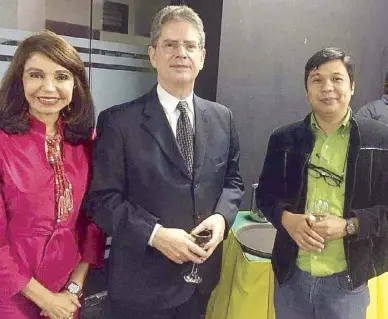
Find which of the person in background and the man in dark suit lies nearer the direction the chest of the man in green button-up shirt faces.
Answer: the man in dark suit

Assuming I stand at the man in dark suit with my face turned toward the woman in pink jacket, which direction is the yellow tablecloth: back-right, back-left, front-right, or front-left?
back-right

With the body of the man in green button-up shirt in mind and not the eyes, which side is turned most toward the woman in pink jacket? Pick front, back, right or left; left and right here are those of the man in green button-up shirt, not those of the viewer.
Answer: right

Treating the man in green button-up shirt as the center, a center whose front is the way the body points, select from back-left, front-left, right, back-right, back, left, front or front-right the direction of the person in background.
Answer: back

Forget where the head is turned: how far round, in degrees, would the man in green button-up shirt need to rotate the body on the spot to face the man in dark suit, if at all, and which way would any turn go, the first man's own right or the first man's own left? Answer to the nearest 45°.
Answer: approximately 90° to the first man's own right

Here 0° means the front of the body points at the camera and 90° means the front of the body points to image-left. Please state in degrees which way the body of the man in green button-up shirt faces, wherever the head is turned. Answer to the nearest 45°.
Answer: approximately 0°
